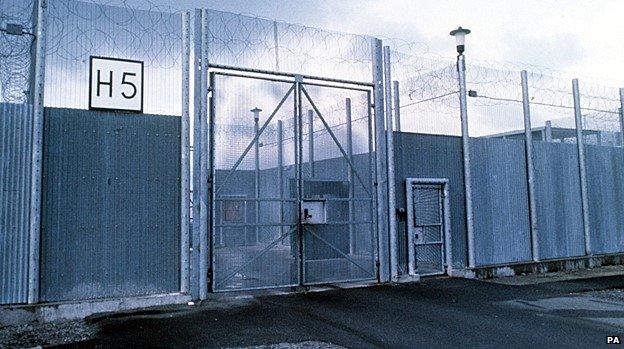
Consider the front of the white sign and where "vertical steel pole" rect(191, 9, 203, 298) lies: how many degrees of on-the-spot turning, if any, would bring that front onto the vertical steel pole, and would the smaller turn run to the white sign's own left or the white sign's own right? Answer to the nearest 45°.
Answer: approximately 90° to the white sign's own left

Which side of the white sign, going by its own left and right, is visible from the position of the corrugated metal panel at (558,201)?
left

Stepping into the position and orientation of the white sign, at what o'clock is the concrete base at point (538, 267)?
The concrete base is roughly at 9 o'clock from the white sign.

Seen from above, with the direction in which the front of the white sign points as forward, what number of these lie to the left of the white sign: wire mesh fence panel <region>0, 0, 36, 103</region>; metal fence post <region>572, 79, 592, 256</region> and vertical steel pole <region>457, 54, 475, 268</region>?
2

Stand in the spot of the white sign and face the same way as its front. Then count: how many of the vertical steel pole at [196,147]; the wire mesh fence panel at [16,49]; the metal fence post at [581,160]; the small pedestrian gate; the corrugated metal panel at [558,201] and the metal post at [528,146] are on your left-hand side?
5

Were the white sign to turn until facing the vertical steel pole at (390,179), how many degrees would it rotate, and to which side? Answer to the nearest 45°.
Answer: approximately 90° to its left

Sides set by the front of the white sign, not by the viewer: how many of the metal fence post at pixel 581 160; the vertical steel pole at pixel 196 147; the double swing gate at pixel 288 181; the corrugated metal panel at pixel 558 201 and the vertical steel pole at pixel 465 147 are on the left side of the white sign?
5

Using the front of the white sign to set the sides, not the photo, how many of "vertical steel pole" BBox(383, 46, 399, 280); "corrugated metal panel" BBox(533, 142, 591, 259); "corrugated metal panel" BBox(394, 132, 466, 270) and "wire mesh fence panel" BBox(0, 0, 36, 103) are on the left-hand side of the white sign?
3

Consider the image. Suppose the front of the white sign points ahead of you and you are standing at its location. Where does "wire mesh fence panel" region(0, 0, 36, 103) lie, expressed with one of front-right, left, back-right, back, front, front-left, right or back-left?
right

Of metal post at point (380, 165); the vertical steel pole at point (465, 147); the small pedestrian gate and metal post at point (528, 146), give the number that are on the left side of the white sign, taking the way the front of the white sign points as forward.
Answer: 4

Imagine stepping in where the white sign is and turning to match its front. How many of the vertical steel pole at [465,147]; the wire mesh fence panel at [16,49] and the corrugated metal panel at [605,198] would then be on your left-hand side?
2

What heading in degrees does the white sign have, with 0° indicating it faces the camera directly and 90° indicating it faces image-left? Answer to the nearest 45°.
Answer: approximately 0°

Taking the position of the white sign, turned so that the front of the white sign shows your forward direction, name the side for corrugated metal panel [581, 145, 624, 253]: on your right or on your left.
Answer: on your left

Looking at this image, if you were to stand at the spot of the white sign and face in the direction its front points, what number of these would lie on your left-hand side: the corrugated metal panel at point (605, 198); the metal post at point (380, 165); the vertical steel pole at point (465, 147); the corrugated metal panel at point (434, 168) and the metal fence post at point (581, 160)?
5
